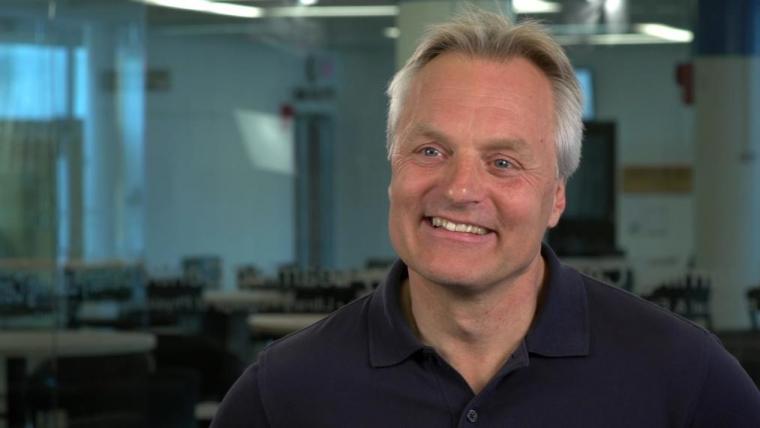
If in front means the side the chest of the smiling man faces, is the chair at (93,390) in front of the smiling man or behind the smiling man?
behind

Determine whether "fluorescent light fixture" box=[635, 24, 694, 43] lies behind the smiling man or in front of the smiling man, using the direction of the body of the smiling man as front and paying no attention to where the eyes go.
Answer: behind

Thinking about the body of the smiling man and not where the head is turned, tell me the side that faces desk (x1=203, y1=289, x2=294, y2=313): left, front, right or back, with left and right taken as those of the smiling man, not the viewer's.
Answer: back

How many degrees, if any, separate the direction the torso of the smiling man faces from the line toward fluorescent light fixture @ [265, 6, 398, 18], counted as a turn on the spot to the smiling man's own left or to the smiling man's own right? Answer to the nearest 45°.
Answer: approximately 180°

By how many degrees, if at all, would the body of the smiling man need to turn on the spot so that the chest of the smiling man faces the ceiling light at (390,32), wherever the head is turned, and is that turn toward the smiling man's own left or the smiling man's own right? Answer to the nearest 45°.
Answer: approximately 180°

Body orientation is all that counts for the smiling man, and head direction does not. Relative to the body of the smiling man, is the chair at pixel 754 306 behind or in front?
behind

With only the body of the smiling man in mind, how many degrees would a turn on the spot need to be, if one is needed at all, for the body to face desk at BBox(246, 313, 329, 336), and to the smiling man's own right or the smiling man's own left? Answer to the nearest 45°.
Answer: approximately 180°

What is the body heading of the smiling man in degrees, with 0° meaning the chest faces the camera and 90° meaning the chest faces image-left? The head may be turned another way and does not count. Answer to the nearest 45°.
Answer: approximately 0°

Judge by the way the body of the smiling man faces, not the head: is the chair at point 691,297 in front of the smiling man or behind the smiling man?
behind

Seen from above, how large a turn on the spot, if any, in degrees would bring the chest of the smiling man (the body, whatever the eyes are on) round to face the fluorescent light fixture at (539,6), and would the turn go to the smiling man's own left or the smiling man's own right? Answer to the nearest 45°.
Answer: approximately 180°

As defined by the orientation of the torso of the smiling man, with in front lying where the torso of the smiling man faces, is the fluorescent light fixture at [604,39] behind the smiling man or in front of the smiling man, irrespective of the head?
behind
